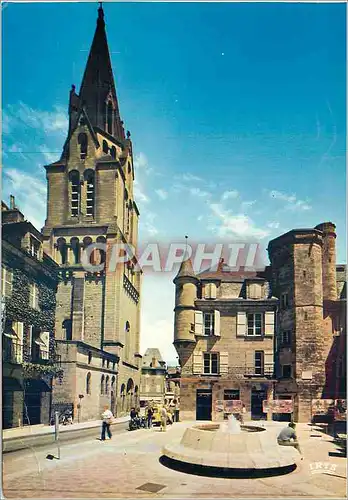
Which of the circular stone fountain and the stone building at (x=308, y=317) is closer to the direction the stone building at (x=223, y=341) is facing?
the circular stone fountain

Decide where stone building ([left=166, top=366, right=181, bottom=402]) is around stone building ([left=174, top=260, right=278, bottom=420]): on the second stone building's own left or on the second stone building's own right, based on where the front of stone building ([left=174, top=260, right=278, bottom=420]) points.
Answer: on the second stone building's own right

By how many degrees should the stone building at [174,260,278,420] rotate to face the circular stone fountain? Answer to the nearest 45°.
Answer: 0° — it already faces it

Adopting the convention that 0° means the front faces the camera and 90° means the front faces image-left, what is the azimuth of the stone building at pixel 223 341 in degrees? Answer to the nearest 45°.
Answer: approximately 0°

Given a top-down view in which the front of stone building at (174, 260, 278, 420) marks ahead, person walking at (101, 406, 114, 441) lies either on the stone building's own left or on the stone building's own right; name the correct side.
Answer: on the stone building's own right

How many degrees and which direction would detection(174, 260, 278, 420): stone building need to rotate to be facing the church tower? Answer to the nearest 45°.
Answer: approximately 90° to its right

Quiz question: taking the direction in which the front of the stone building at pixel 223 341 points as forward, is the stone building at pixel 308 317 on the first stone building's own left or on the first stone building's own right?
on the first stone building's own left

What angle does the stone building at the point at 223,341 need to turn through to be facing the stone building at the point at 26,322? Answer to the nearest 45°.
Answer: approximately 90° to its right

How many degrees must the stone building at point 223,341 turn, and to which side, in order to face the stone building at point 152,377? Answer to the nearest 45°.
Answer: approximately 135° to its right
